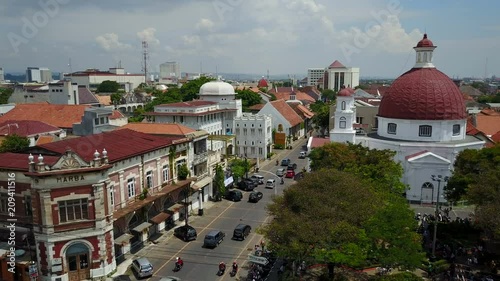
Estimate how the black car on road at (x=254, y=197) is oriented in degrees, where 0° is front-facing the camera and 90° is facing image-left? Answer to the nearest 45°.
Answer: approximately 45°

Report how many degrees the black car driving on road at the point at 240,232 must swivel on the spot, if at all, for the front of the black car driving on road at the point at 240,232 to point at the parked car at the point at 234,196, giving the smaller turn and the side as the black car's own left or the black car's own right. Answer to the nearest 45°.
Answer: approximately 135° to the black car's own right

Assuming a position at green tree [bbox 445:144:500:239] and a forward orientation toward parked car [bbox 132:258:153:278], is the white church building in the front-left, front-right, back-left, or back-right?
back-right

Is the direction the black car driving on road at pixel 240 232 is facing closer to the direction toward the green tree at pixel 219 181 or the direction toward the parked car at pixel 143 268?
the parked car

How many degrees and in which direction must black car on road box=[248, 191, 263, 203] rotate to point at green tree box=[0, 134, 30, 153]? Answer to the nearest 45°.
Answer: approximately 45° to its right
